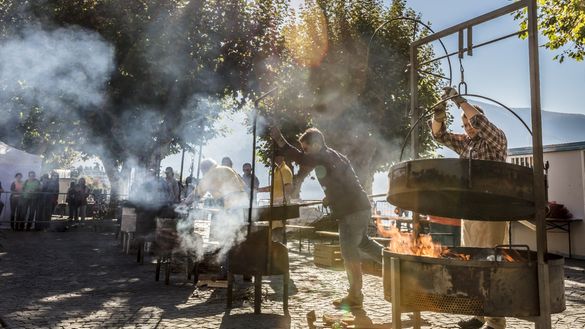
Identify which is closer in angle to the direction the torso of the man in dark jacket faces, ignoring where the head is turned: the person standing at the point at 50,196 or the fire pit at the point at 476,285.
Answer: the person standing

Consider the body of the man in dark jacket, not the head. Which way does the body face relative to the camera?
to the viewer's left

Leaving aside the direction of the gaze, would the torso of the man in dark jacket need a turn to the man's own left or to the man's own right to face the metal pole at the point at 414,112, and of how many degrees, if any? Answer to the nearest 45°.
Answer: approximately 135° to the man's own left

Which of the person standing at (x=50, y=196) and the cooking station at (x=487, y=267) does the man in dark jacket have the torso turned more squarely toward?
the person standing

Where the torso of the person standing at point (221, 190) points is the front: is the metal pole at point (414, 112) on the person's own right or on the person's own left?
on the person's own left
